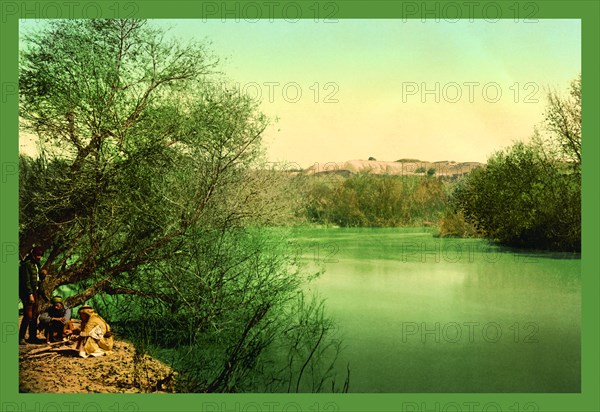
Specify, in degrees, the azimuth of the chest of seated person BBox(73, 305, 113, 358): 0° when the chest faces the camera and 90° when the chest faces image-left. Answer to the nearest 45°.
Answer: approximately 45°

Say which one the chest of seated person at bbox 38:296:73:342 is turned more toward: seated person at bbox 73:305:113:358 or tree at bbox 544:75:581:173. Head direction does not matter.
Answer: the seated person

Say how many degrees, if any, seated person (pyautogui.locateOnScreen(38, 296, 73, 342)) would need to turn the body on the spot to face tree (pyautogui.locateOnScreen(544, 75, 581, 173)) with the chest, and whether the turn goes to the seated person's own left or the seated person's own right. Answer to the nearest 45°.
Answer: approximately 90° to the seated person's own left

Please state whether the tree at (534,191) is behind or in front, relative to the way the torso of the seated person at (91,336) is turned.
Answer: behind
